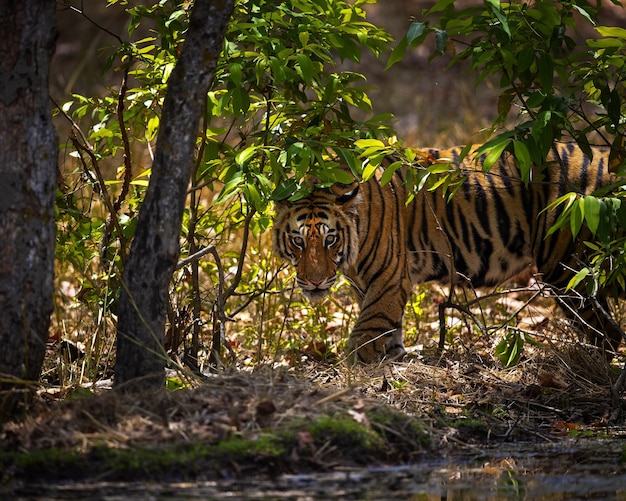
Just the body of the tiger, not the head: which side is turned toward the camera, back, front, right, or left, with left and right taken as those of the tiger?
left

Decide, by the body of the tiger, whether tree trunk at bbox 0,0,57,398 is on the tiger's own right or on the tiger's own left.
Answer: on the tiger's own left

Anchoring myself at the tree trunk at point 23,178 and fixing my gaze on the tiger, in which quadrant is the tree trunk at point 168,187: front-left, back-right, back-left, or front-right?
front-right
